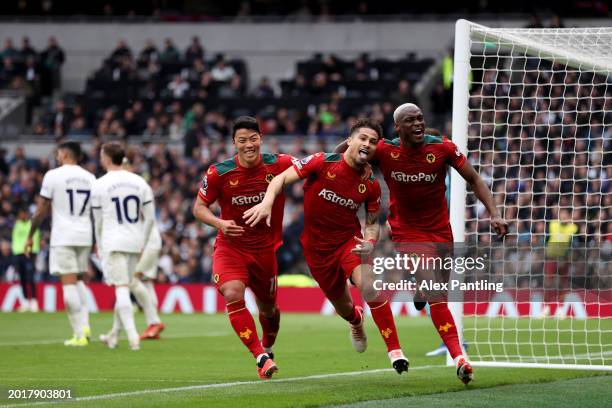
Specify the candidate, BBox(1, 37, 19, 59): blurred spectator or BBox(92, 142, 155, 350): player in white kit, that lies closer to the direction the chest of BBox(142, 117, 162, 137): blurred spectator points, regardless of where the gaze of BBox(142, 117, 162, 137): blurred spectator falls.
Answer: the player in white kit

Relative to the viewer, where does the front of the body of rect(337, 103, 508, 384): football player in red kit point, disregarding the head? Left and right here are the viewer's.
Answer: facing the viewer

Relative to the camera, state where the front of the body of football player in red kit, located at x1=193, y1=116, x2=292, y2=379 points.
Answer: toward the camera

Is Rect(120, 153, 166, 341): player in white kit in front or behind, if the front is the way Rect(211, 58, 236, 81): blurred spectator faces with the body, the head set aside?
in front

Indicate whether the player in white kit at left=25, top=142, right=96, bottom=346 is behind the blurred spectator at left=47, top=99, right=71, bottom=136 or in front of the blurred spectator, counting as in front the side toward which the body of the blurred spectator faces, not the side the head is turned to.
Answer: in front

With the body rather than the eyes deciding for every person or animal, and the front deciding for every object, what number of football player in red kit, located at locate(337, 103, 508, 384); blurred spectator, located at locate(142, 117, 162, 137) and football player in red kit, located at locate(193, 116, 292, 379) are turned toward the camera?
3

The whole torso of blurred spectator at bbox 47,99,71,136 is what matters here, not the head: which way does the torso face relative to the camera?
toward the camera
